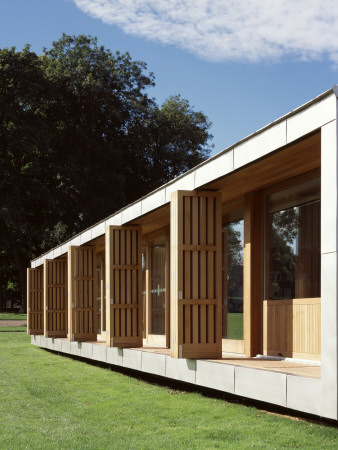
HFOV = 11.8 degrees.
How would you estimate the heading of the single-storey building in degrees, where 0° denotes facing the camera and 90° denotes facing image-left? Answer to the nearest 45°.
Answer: approximately 45°

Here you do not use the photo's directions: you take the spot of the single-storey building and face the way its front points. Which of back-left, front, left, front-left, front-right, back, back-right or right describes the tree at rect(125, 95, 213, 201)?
back-right
